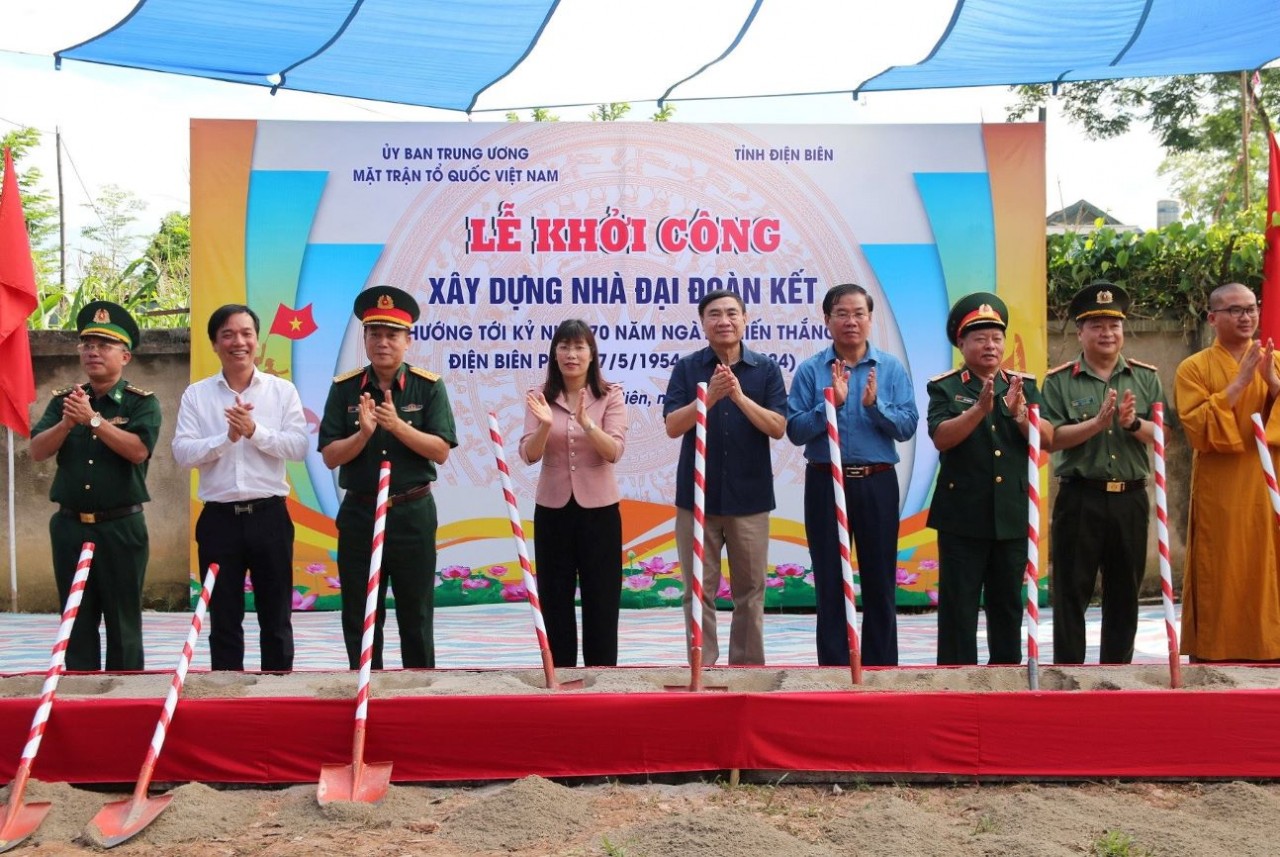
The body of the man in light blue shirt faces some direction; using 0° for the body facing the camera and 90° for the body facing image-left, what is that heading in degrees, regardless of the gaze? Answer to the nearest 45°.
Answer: approximately 0°

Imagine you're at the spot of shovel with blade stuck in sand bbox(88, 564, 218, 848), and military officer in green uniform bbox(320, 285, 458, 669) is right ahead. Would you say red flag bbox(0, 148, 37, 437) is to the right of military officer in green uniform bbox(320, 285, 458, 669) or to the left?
left

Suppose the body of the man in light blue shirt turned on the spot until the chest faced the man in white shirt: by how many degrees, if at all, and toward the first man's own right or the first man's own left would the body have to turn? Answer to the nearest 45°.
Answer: approximately 90° to the first man's own right

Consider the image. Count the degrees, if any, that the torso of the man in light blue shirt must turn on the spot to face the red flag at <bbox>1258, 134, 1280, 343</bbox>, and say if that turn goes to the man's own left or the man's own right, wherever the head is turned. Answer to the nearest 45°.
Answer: approximately 135° to the man's own left

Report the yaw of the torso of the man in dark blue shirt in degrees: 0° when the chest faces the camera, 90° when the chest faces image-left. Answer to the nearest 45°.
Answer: approximately 0°

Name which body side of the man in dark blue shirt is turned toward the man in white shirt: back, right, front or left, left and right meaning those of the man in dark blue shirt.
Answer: right

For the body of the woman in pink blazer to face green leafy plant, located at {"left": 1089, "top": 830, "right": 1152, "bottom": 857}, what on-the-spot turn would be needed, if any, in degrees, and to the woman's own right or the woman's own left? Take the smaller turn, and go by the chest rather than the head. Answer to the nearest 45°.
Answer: approximately 45° to the woman's own left
